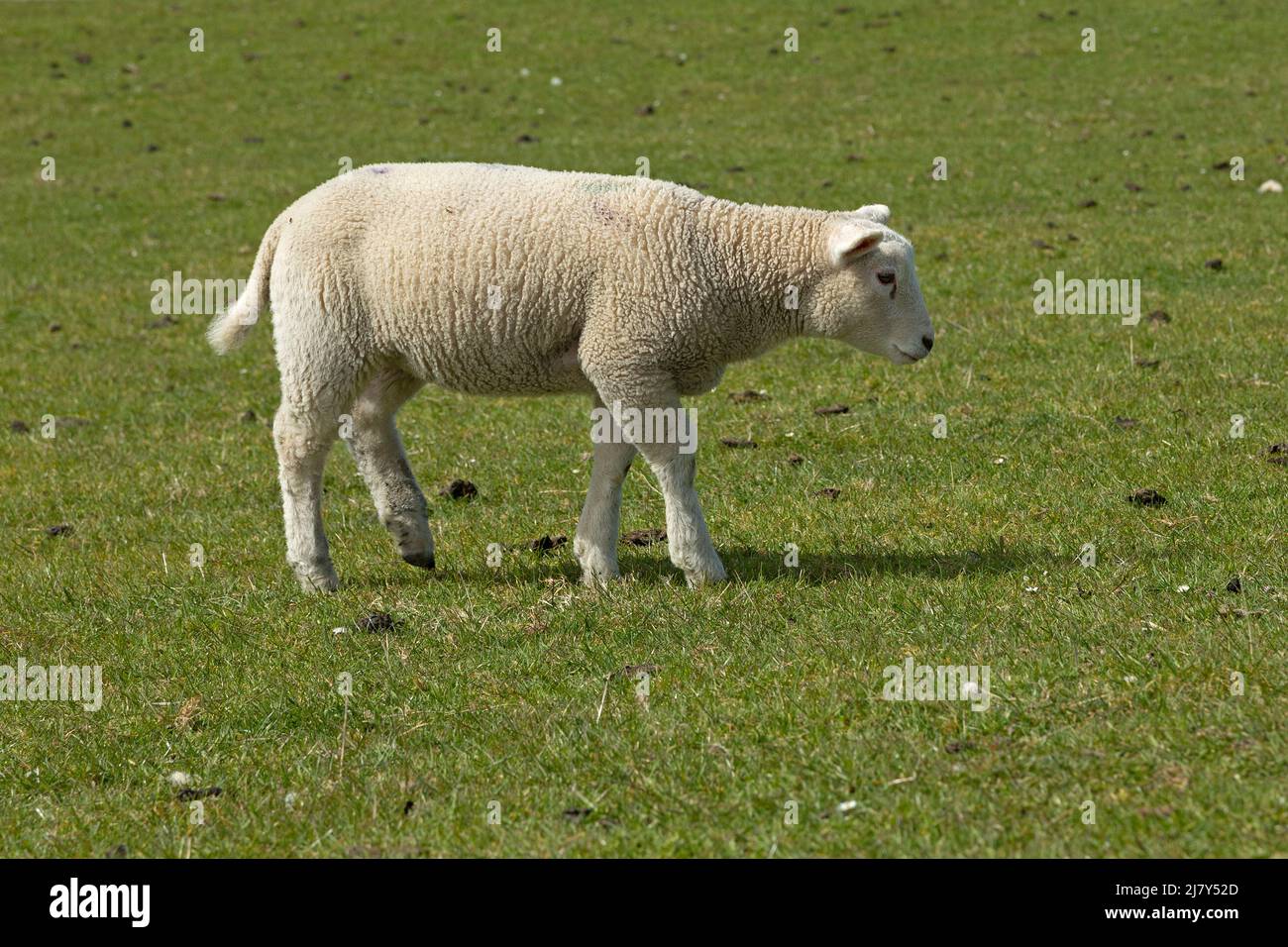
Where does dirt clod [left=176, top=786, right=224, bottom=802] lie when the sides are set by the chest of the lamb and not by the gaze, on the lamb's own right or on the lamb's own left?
on the lamb's own right

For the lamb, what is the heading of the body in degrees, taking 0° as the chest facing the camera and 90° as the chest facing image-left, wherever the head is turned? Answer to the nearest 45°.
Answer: approximately 270°

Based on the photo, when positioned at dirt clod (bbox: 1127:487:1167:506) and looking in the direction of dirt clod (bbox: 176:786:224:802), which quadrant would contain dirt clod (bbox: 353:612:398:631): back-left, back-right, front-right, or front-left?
front-right

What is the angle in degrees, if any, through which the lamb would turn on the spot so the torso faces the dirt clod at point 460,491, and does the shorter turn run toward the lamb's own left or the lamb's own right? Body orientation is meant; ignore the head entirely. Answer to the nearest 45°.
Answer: approximately 90° to the lamb's own left

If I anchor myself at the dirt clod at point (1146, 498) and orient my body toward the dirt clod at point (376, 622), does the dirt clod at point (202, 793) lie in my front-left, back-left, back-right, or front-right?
front-left

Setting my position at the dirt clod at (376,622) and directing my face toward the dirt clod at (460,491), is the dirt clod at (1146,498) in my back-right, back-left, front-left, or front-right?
front-right

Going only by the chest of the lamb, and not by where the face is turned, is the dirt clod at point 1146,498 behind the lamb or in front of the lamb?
in front
